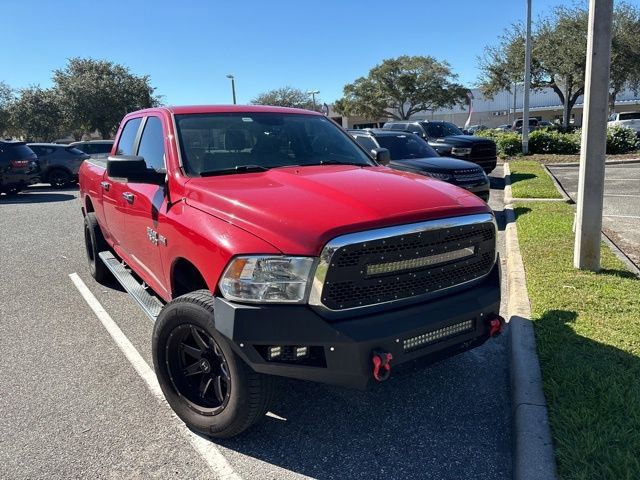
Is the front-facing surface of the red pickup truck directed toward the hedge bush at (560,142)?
no

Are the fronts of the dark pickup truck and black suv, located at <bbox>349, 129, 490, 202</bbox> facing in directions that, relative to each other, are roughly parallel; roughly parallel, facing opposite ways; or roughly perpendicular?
roughly parallel

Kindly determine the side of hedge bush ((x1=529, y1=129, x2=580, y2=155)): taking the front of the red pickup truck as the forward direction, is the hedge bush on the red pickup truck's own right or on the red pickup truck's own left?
on the red pickup truck's own left

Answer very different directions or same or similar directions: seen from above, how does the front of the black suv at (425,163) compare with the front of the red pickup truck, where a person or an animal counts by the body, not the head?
same or similar directions

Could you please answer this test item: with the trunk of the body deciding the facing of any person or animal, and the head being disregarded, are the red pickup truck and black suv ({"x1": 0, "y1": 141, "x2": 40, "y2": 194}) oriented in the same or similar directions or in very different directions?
very different directions

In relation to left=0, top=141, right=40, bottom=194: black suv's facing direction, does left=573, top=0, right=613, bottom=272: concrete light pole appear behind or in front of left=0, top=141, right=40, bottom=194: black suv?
behind

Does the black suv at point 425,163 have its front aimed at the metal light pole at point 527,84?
no

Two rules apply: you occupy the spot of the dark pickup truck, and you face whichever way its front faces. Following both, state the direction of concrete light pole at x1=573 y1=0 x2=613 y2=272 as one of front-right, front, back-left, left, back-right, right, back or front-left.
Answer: front-right

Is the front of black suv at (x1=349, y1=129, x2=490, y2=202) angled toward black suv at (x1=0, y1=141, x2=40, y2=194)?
no

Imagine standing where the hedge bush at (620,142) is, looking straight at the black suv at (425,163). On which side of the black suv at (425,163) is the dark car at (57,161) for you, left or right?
right

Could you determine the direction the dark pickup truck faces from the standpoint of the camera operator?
facing the viewer and to the right of the viewer

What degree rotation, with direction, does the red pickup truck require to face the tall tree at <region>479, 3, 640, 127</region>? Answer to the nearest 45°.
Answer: approximately 90° to its left

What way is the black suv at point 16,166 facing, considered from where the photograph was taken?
facing away from the viewer and to the left of the viewer

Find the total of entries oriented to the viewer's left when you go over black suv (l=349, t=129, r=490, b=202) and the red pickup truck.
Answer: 0

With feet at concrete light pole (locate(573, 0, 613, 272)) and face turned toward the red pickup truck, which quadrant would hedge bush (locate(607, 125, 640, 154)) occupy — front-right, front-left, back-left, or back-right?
back-right

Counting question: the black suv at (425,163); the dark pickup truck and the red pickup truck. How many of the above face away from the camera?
0

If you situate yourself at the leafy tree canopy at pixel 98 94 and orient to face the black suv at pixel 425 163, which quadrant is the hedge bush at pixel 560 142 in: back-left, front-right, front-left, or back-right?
front-left

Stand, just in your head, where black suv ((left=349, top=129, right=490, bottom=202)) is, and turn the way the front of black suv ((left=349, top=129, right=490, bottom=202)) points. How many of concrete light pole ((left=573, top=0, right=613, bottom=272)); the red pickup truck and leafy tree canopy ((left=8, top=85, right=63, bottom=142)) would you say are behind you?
1

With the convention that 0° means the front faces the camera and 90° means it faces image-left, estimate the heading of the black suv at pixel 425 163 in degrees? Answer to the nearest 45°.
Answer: approximately 315°

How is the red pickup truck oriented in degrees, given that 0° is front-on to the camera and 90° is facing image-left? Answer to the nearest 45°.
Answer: approximately 315°
